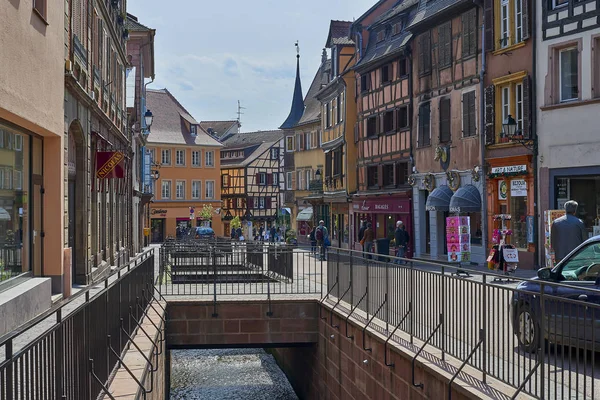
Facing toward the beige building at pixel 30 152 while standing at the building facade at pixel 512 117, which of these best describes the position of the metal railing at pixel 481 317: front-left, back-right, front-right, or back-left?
front-left

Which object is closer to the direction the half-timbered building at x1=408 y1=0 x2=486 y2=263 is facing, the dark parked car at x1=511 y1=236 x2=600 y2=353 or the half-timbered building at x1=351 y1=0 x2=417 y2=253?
the dark parked car

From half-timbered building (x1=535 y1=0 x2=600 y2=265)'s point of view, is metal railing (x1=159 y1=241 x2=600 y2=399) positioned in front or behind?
in front

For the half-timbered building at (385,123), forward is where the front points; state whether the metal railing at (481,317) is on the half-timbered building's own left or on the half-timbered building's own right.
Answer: on the half-timbered building's own left

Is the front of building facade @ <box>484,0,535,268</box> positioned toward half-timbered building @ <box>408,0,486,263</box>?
no

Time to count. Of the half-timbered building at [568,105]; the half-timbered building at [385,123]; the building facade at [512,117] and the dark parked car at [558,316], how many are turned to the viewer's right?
0

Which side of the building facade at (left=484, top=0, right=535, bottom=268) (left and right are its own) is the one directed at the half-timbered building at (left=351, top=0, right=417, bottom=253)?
right

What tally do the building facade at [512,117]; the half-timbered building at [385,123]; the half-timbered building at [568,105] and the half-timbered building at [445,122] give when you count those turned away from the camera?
0

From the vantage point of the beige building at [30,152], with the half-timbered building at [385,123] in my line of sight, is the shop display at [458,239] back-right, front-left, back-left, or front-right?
front-right

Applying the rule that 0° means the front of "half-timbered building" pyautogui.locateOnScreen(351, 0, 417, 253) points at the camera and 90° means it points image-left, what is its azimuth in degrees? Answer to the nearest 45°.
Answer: approximately 45°

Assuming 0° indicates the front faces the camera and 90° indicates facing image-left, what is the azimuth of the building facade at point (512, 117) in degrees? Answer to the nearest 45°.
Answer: approximately 45°

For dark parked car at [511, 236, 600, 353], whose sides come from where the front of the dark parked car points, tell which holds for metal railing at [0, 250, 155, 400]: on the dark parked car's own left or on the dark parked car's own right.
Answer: on the dark parked car's own left

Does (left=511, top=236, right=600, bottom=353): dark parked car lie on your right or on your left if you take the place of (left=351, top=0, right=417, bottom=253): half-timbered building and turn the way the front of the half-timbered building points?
on your left

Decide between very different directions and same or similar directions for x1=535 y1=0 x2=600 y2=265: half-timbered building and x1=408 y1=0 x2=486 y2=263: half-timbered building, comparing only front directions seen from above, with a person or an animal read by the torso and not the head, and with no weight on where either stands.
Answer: same or similar directions

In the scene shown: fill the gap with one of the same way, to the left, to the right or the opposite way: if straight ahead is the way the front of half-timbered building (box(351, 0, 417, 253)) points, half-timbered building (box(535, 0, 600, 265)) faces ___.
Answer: the same way
